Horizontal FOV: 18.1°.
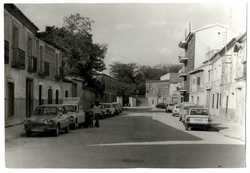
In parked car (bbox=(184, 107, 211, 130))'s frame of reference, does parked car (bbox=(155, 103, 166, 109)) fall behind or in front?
in front

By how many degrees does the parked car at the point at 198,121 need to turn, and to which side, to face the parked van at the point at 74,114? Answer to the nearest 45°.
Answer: approximately 90° to its left

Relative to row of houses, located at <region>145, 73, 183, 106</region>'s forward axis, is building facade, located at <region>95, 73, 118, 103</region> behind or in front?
in front

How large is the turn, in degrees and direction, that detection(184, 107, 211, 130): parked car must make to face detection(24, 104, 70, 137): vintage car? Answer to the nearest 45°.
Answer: approximately 135° to its left

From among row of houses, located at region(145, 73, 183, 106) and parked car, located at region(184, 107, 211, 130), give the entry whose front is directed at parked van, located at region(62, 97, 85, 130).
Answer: the row of houses

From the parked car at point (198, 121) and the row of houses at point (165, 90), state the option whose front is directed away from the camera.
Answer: the parked car

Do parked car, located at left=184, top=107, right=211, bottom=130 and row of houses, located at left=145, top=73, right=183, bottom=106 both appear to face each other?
yes

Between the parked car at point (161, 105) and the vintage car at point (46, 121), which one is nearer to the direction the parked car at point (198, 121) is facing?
the parked car

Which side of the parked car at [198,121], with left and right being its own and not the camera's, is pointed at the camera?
back

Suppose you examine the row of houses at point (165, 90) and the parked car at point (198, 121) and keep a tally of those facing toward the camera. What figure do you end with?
1

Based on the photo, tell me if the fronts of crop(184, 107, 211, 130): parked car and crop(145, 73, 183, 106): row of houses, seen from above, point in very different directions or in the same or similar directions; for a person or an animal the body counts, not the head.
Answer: very different directions
